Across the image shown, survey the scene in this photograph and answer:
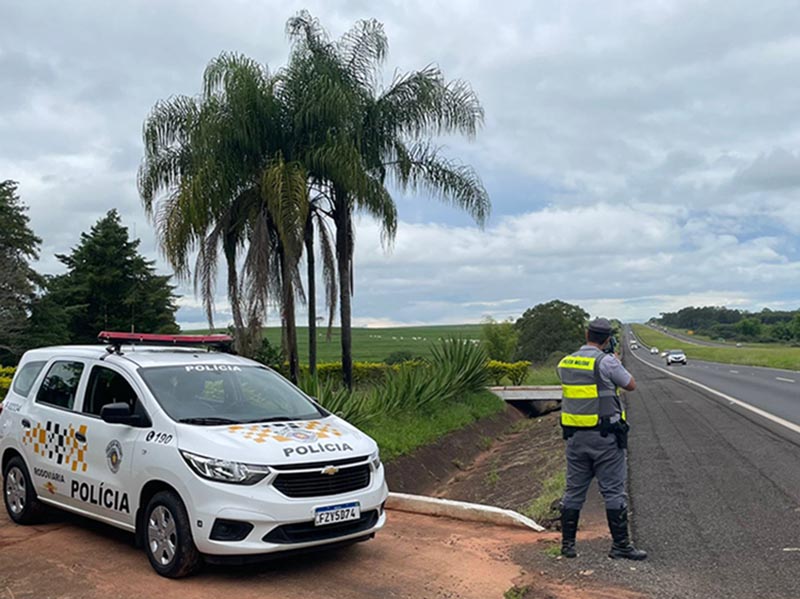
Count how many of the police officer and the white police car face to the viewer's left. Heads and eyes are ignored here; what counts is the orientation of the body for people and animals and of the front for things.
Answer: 0

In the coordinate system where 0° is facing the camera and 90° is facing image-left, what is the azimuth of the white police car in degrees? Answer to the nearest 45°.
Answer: approximately 315°

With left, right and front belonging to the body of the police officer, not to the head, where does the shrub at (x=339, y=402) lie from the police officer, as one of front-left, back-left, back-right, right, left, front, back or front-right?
left

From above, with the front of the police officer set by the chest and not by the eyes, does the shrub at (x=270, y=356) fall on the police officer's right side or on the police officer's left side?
on the police officer's left side

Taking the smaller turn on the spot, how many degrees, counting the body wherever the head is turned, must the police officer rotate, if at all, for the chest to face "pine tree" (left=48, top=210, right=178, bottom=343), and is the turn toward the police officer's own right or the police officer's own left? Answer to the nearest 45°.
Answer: approximately 90° to the police officer's own left

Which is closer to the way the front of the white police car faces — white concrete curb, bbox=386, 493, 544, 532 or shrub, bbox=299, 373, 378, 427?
the white concrete curb

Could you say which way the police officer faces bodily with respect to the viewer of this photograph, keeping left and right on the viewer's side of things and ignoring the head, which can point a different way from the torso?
facing away from the viewer and to the right of the viewer

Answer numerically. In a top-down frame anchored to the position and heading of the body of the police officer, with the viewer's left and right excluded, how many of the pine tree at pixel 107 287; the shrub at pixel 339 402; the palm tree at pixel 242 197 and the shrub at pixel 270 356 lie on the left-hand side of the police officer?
4

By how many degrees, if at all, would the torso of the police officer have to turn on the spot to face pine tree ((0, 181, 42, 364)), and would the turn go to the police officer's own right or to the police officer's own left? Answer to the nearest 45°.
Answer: approximately 90° to the police officer's own left

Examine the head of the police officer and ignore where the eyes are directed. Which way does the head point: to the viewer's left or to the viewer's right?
to the viewer's right

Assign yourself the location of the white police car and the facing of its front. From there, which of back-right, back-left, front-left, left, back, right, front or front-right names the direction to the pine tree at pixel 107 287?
back-left

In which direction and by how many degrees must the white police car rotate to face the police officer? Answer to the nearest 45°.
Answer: approximately 45° to its left

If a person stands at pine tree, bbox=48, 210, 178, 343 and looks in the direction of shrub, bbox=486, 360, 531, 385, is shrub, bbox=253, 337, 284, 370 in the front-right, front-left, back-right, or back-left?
front-right

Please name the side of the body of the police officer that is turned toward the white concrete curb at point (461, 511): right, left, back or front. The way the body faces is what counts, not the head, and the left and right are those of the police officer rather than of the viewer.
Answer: left
